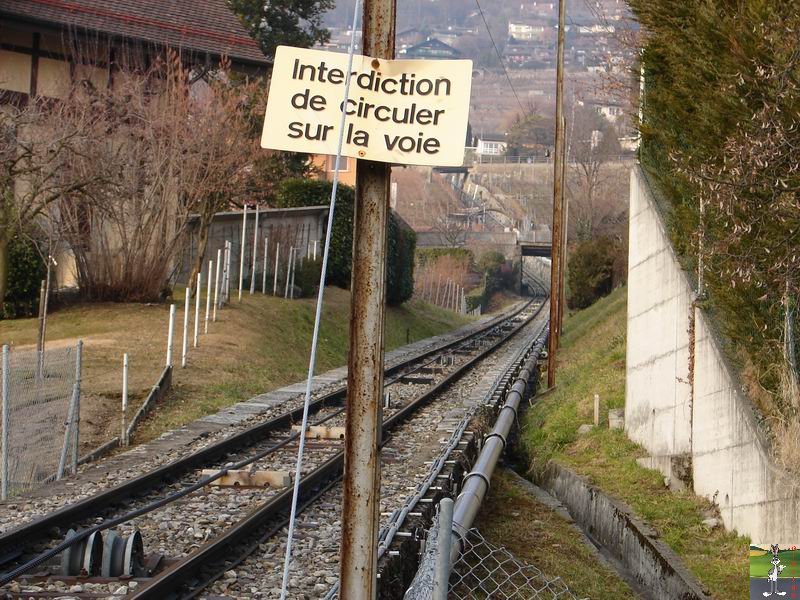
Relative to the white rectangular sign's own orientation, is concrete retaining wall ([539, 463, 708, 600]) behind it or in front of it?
behind

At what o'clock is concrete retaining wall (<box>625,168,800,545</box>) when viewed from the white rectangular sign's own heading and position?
The concrete retaining wall is roughly at 7 o'clock from the white rectangular sign.

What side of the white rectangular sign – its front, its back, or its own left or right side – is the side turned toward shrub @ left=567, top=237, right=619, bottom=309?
back

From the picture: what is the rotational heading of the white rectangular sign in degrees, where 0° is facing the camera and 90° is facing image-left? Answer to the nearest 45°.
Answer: approximately 0°

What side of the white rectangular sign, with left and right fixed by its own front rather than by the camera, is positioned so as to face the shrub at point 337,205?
back

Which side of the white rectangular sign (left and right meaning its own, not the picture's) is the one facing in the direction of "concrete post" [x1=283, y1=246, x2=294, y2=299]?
back

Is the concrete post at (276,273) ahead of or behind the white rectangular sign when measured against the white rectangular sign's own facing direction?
behind

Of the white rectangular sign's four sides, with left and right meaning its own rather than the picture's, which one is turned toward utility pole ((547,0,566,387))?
back

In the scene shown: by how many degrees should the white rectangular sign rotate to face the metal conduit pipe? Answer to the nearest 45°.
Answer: approximately 180°

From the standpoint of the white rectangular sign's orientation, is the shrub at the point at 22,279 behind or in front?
behind
